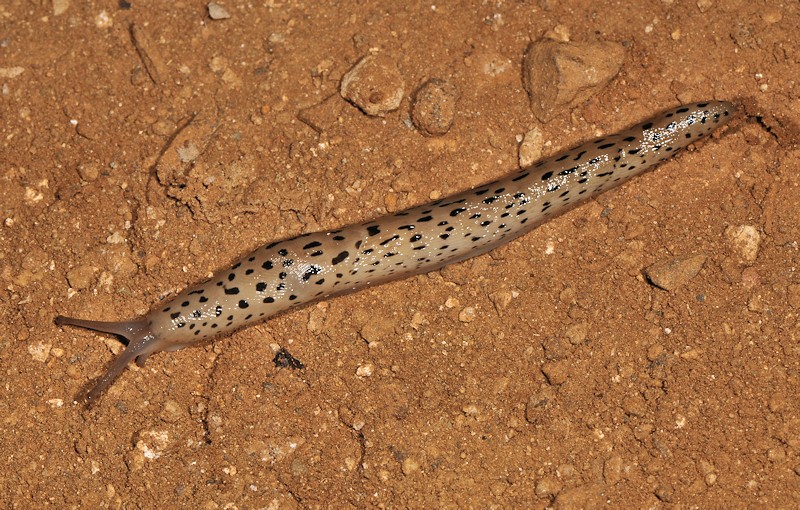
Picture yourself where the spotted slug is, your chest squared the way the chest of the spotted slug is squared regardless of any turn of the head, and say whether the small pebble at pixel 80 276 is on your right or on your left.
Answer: on your right

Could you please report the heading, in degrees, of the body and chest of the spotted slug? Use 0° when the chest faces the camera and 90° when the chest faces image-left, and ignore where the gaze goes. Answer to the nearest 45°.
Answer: approximately 45°

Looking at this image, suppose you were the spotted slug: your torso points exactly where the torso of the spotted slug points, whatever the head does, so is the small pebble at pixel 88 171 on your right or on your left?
on your right

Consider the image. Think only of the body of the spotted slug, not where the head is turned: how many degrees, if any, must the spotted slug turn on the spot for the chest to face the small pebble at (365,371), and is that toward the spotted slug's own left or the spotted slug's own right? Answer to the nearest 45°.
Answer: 0° — it already faces it

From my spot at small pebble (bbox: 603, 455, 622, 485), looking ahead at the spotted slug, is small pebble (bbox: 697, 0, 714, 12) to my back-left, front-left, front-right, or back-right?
front-right

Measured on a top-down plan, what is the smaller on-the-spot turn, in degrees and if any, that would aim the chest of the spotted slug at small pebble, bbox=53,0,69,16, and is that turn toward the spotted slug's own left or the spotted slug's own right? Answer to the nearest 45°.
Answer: approximately 90° to the spotted slug's own right

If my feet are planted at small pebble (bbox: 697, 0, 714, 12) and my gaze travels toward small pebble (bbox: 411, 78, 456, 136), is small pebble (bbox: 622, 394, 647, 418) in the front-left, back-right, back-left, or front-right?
front-left

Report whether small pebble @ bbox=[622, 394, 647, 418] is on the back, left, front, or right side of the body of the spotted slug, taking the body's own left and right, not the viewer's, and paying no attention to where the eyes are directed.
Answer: left
